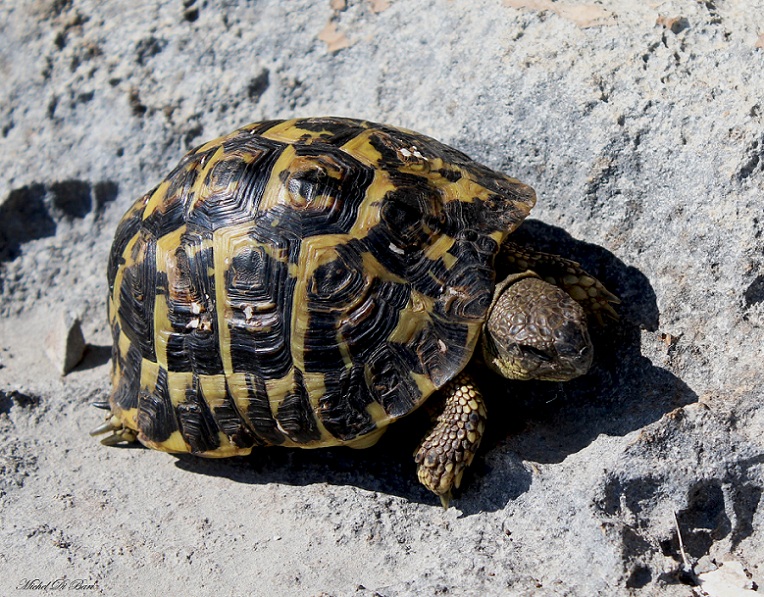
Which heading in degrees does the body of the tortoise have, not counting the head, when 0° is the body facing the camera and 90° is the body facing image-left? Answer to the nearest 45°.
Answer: approximately 315°
